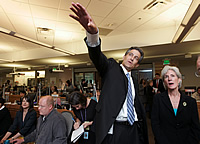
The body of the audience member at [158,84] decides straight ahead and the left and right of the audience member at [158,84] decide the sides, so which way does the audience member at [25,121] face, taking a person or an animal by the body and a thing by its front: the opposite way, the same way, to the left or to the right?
the same way

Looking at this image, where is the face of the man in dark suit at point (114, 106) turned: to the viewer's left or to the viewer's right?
to the viewer's left

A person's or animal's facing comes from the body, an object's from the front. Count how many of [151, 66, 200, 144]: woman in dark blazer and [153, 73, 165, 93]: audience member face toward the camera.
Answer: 2

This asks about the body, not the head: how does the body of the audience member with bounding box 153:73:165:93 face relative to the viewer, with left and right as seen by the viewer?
facing the viewer

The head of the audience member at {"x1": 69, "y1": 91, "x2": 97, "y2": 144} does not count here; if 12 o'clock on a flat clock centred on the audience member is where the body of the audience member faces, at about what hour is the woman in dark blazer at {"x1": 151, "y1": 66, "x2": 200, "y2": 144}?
The woman in dark blazer is roughly at 9 o'clock from the audience member.

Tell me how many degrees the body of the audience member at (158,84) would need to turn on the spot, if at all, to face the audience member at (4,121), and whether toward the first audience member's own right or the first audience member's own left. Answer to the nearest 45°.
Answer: approximately 45° to the first audience member's own right

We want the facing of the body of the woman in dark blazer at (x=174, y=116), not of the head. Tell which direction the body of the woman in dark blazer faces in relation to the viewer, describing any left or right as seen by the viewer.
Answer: facing the viewer

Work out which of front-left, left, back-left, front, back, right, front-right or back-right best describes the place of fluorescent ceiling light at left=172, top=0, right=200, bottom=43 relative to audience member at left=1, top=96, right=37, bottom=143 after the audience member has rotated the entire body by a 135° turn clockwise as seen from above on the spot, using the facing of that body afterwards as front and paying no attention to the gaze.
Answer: back-right

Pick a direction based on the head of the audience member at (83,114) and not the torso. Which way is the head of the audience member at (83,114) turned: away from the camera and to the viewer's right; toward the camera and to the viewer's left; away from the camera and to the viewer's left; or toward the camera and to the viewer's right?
toward the camera and to the viewer's left

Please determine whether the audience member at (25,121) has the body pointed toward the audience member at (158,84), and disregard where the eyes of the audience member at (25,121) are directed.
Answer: no

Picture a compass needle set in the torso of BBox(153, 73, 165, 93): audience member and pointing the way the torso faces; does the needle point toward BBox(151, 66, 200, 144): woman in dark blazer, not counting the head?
yes

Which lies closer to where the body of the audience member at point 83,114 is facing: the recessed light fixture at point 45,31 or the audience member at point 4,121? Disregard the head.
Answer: the audience member

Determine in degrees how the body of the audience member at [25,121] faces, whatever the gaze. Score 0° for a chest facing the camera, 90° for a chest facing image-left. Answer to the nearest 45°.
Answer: approximately 45°

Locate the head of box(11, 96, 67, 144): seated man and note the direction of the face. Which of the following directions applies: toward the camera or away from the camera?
toward the camera

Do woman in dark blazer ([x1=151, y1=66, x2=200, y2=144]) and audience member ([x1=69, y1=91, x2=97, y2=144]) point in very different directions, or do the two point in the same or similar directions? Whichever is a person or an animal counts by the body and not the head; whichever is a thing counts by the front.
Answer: same or similar directions

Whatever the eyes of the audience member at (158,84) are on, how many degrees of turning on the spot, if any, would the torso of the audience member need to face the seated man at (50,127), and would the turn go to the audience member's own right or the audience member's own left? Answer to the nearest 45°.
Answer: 0° — they already face them

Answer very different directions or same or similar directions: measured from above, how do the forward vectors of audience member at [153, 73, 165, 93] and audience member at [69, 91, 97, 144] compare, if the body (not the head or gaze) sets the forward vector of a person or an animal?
same or similar directions

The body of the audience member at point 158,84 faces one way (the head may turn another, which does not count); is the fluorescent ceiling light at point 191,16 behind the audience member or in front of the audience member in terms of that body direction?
in front
